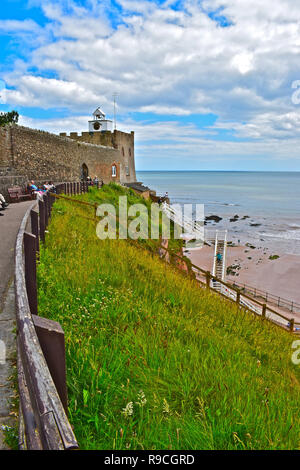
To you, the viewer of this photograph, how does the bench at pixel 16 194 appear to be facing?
facing the viewer and to the right of the viewer

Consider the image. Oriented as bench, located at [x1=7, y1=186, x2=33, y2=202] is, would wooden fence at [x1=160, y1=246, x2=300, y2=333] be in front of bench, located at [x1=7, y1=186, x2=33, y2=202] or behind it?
in front

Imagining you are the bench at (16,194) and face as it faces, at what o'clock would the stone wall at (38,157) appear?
The stone wall is roughly at 8 o'clock from the bench.

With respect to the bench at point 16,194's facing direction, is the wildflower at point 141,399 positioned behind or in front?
in front

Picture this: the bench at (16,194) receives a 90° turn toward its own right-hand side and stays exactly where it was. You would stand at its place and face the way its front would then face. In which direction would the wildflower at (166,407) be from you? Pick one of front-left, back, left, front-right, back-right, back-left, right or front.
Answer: front-left

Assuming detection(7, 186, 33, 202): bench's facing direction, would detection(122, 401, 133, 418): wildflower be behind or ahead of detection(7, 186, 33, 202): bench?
ahead
